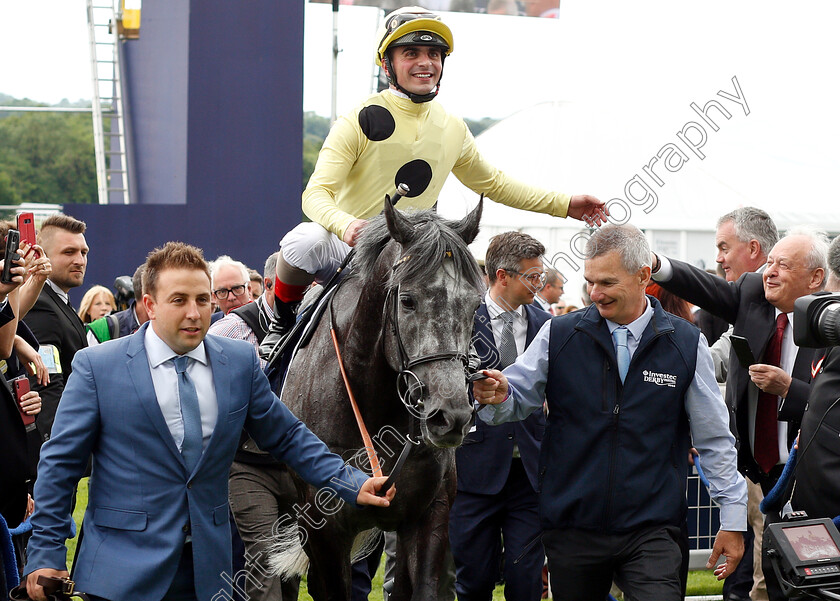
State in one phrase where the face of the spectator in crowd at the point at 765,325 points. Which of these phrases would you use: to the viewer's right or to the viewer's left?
to the viewer's left

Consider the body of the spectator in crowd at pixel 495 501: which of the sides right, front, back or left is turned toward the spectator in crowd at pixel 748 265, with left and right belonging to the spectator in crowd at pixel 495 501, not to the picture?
left

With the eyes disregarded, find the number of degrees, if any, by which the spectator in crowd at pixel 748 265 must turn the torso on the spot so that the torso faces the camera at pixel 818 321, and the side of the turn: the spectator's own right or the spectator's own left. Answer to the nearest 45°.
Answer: approximately 90° to the spectator's own left

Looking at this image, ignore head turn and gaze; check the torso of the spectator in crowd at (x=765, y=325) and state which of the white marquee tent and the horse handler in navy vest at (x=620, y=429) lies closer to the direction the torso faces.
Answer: the horse handler in navy vest
